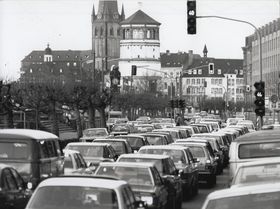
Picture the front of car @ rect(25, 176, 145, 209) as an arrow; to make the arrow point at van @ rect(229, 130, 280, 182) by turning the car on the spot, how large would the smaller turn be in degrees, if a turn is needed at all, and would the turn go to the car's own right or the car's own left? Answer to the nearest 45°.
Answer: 0° — it already faces it

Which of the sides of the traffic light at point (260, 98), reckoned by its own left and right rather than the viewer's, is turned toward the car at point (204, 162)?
front

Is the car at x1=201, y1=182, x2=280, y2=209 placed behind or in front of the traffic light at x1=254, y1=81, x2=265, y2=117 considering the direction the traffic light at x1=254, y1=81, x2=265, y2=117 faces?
in front

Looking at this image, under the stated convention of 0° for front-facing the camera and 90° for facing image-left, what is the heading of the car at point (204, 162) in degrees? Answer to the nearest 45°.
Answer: approximately 225°

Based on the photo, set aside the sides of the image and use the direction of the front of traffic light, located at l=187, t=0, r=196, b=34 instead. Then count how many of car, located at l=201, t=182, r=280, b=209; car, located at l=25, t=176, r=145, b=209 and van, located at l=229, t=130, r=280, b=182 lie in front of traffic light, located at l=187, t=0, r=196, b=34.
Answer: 3

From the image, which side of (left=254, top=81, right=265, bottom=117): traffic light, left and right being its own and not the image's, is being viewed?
front

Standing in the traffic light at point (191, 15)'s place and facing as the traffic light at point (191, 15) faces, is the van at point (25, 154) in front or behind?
in front

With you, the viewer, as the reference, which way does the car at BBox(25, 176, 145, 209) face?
facing away from the viewer and to the right of the viewer

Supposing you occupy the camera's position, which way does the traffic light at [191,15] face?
facing the viewer

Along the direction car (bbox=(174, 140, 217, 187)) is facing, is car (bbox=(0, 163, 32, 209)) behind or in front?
behind

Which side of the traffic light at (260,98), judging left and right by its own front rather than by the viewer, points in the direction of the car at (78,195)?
front

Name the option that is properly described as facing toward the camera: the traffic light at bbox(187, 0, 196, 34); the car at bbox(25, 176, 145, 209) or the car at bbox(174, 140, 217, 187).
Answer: the traffic light

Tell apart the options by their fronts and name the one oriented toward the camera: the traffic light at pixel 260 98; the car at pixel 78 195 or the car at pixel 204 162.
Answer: the traffic light
